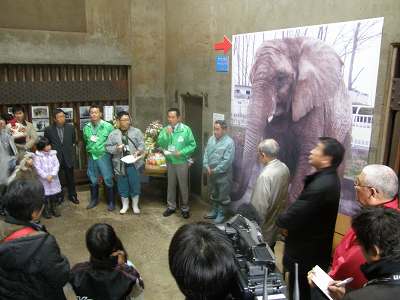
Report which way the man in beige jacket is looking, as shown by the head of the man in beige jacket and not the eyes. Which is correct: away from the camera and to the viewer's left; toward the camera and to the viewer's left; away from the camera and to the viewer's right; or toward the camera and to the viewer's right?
away from the camera and to the viewer's left

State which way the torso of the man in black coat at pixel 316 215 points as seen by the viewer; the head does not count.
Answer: to the viewer's left

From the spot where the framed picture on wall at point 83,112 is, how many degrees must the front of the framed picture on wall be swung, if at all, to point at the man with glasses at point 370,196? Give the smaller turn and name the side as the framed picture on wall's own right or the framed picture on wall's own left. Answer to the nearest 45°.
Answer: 0° — it already faces them

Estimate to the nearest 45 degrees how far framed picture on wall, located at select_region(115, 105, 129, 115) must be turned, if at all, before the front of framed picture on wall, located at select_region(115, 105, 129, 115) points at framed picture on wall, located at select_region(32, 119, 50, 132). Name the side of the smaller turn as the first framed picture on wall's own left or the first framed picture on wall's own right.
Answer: approximately 90° to the first framed picture on wall's own right

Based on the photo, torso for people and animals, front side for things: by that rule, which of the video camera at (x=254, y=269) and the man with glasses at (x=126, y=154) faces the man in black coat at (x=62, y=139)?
the video camera

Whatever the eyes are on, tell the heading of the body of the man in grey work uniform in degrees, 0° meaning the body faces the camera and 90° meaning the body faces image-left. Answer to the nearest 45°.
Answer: approximately 45°

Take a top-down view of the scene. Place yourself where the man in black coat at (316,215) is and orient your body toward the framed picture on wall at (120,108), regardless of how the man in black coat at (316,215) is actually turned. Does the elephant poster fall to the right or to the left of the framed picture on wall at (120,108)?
right

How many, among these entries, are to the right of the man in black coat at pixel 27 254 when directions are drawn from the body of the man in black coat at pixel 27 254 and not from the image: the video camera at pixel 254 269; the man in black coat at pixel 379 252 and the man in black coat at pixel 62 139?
2

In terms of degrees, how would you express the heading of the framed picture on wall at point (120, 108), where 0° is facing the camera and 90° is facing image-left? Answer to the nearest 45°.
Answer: approximately 0°

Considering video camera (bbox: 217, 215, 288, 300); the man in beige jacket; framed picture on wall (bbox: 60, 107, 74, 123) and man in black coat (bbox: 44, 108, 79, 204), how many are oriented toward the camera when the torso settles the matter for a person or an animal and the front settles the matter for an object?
2
